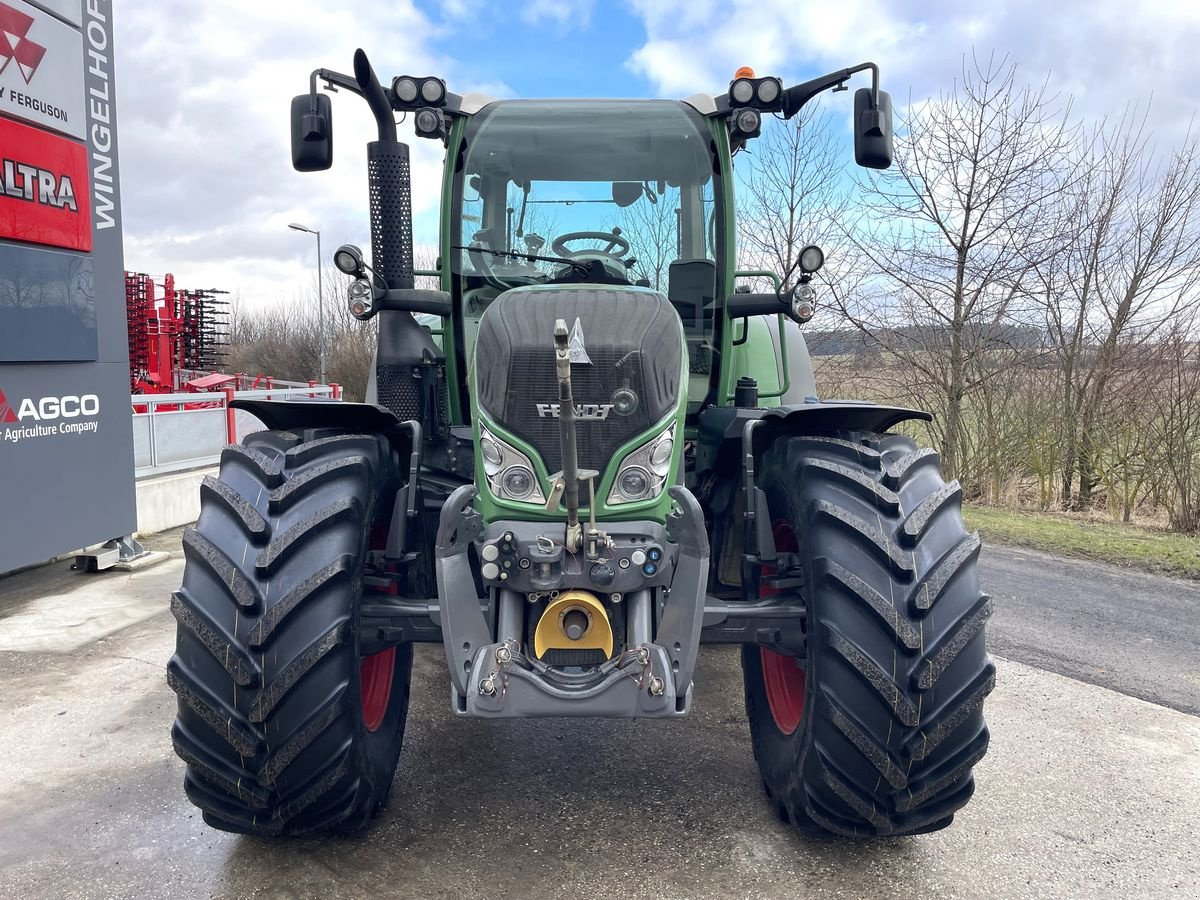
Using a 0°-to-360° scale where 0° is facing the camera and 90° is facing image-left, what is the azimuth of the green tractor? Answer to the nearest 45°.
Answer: approximately 0°

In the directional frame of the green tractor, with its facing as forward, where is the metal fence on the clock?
The metal fence is roughly at 5 o'clock from the green tractor.

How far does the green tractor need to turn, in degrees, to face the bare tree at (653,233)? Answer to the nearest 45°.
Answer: approximately 180°
